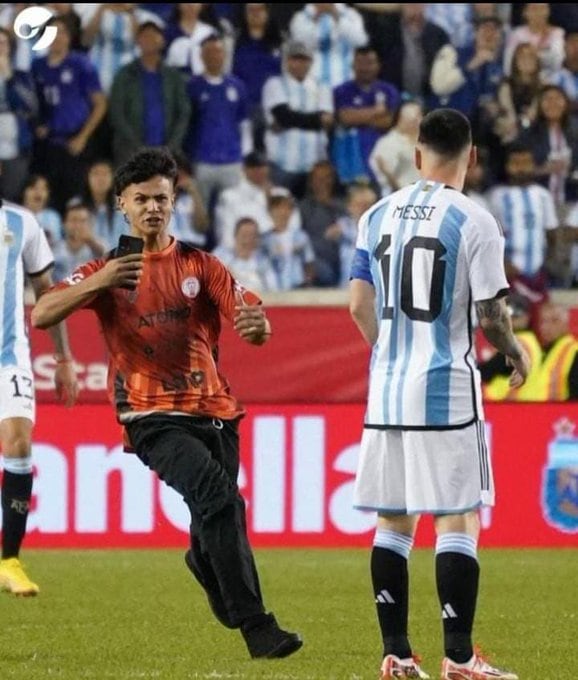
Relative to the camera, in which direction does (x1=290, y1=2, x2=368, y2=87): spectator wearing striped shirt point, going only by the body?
toward the camera

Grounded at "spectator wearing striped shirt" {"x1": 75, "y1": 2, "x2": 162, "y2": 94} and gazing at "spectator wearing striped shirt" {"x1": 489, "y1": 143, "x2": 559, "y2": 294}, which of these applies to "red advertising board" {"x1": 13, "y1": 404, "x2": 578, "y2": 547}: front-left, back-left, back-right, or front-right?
front-right

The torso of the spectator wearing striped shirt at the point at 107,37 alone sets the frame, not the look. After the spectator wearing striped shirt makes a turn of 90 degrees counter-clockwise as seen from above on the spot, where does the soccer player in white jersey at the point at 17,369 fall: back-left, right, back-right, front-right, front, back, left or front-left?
right

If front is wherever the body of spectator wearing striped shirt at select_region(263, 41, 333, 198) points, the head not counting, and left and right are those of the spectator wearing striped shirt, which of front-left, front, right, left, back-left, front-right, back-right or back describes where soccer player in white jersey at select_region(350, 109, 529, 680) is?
front

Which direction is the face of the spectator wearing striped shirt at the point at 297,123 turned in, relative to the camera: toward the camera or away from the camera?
toward the camera

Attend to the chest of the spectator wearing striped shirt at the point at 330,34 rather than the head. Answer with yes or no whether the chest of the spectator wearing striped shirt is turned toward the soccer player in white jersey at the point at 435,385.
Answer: yes

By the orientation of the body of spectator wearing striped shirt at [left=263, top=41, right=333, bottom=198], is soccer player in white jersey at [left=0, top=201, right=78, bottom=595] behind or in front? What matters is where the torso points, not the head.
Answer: in front

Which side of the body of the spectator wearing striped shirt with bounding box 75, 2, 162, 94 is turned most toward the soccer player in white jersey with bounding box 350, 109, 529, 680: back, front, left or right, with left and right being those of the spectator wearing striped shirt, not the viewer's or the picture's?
front

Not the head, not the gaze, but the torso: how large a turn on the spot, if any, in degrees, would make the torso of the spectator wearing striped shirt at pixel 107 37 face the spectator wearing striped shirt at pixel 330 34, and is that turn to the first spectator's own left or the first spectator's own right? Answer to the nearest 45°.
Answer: approximately 90° to the first spectator's own left

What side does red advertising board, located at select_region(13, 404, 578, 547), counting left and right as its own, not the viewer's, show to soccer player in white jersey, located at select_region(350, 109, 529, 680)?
front

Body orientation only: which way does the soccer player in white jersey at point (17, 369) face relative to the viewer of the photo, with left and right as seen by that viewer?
facing the viewer

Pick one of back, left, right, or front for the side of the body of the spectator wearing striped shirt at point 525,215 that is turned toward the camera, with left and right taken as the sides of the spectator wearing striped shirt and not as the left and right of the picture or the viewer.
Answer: front
